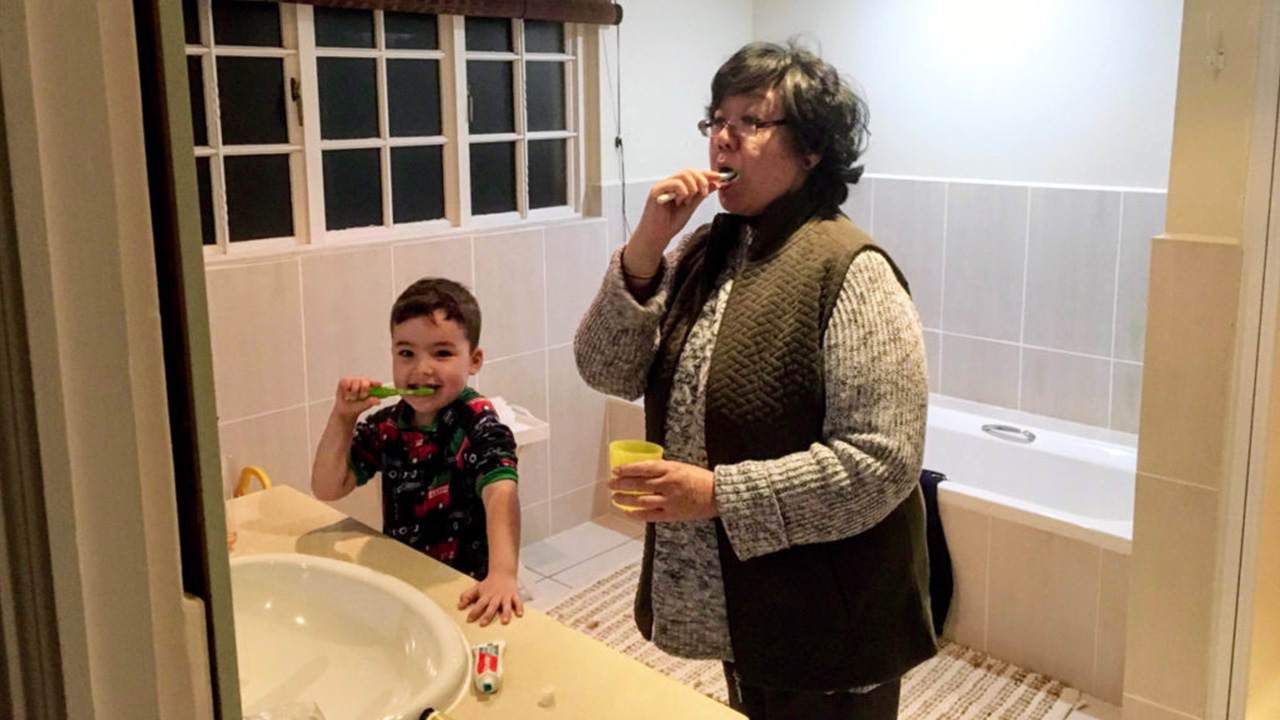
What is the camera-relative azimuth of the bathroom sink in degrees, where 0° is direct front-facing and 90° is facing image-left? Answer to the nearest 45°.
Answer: approximately 225°

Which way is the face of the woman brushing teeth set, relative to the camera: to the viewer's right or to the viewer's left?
to the viewer's left

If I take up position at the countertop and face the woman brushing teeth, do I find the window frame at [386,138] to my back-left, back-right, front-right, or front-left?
front-left

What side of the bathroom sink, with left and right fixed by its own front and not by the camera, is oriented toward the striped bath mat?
front

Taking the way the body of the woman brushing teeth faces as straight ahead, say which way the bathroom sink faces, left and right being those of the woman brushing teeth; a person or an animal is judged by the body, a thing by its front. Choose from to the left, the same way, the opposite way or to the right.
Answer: the opposite way

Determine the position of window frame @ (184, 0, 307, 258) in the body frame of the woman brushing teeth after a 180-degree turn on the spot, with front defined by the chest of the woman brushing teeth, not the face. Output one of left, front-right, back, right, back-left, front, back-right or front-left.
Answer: left

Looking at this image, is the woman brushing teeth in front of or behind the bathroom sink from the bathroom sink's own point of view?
in front

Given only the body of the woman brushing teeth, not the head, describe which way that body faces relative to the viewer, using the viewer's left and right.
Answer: facing the viewer and to the left of the viewer

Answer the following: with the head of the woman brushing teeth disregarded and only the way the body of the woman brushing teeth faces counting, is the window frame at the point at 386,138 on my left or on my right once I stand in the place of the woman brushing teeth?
on my right

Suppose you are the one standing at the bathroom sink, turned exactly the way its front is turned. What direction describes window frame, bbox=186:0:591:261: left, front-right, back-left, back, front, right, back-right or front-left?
front-left
